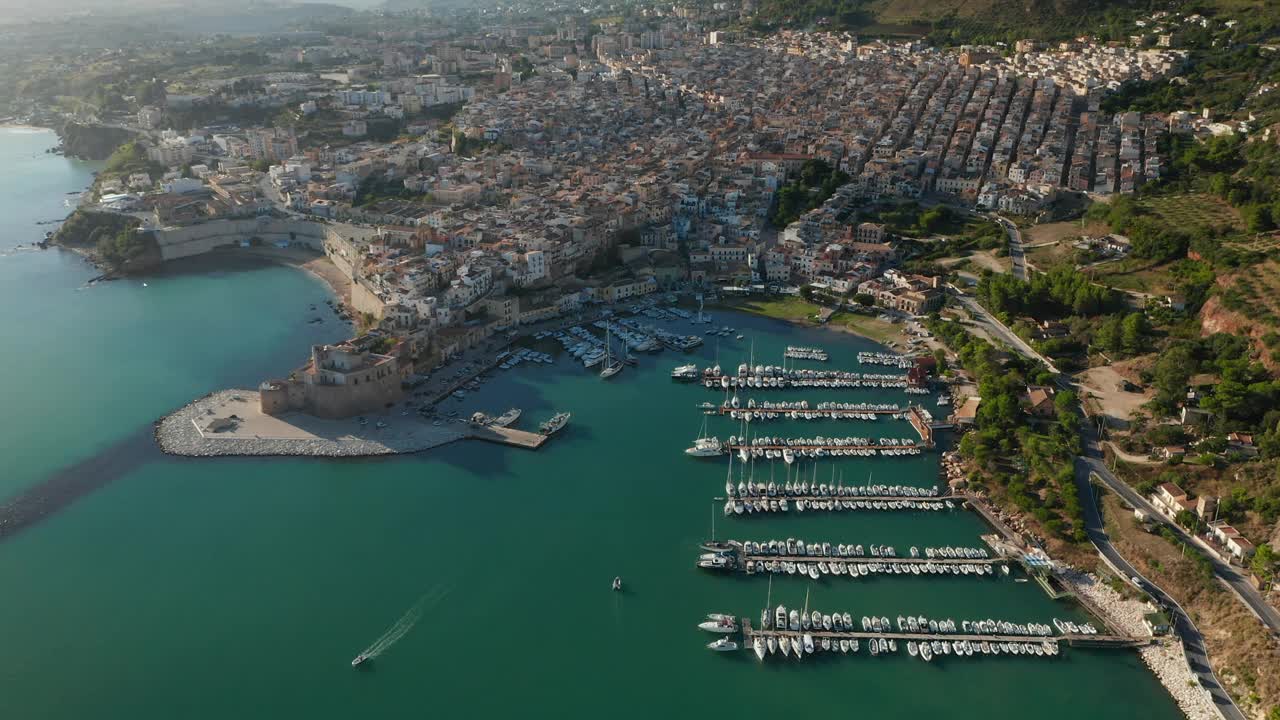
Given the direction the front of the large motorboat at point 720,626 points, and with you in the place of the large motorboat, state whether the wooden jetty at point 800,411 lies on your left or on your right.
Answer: on your right

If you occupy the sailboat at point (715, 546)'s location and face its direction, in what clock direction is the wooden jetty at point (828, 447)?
The wooden jetty is roughly at 4 o'clock from the sailboat.

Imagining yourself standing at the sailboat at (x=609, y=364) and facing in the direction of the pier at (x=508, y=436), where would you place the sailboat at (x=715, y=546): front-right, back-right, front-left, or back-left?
front-left

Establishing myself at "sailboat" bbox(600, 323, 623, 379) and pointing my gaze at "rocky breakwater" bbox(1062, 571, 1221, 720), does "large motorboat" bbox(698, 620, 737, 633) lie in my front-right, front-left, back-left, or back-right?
front-right

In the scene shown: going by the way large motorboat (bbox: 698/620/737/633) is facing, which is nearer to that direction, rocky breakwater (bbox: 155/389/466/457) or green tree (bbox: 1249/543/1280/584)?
the rocky breakwater

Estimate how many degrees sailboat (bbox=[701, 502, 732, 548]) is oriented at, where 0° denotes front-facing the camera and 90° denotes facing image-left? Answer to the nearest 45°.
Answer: approximately 90°

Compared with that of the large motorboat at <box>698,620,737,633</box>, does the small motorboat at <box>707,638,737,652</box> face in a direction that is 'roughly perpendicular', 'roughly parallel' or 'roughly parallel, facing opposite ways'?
roughly parallel

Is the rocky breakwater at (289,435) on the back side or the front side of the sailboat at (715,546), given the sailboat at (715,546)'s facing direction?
on the front side

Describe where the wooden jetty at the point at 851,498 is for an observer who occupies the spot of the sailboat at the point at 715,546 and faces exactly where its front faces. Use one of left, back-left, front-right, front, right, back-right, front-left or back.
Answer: back-right

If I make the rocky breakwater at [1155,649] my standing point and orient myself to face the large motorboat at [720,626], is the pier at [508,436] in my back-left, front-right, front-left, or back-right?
front-right

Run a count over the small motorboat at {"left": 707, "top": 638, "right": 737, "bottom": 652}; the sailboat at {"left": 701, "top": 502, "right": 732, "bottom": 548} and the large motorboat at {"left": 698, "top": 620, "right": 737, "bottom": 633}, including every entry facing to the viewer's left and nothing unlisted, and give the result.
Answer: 3

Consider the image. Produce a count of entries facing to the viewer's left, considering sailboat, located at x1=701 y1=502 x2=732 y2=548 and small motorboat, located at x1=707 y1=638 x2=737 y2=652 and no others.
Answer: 2

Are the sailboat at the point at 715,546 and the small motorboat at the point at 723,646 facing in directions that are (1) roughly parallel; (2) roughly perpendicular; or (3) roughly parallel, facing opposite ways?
roughly parallel

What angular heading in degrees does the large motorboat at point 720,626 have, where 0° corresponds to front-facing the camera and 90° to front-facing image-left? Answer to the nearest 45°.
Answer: approximately 90°

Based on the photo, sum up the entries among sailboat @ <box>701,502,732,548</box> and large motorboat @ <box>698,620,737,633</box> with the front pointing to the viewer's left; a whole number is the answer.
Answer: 2

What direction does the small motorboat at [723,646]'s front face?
to the viewer's left

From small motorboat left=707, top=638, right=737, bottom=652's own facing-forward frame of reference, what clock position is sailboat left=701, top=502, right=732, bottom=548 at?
The sailboat is roughly at 3 o'clock from the small motorboat.
